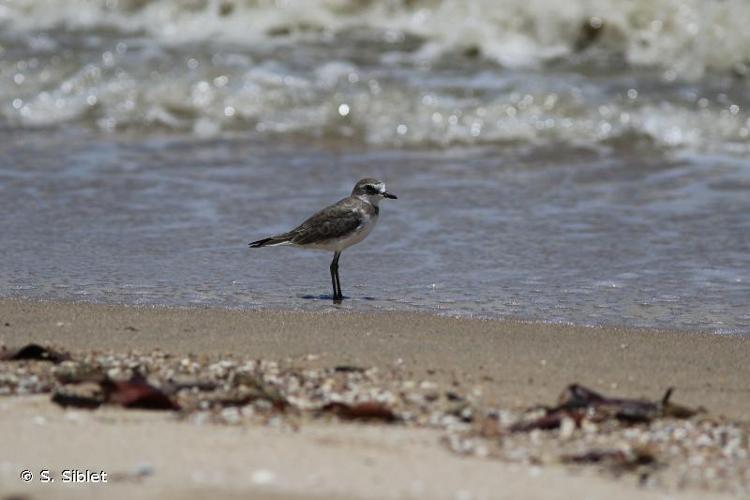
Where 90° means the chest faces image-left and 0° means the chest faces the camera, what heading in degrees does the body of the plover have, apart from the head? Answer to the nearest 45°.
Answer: approximately 270°
